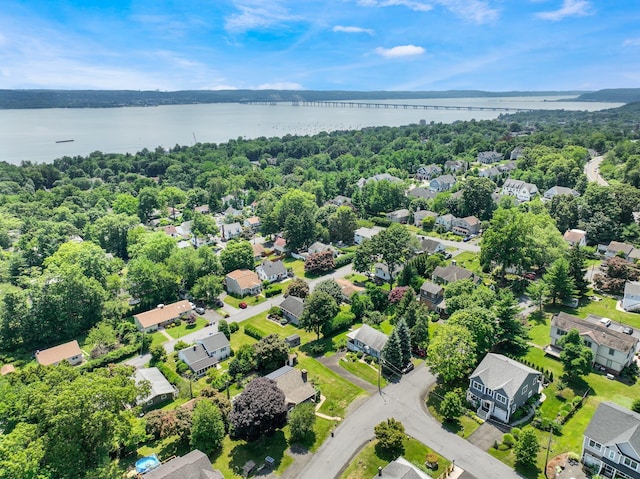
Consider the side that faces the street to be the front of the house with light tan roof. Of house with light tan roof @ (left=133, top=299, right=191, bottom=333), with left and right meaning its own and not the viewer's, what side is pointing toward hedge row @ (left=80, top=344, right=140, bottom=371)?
right

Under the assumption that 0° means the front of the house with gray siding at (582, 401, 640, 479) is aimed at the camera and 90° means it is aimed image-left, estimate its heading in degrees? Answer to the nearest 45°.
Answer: approximately 45°

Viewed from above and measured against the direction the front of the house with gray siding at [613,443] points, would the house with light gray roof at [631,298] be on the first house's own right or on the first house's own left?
on the first house's own right

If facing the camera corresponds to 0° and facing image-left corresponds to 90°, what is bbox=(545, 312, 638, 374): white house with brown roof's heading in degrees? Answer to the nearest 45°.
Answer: approximately 45°
